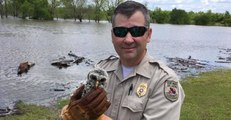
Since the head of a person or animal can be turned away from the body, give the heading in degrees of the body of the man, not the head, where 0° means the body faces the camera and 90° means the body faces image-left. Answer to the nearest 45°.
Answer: approximately 45°
